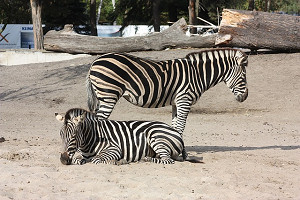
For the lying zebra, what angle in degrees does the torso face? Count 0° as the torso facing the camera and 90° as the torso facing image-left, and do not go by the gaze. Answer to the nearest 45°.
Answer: approximately 90°

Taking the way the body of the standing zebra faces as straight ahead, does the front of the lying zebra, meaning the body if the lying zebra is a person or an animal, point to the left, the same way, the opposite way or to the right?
the opposite way

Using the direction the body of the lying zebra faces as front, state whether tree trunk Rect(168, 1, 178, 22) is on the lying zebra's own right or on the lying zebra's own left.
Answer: on the lying zebra's own right

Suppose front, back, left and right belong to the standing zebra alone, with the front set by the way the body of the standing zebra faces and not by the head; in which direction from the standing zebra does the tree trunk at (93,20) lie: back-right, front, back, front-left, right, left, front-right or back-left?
left

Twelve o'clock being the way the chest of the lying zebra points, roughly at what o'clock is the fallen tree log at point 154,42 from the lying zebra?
The fallen tree log is roughly at 3 o'clock from the lying zebra.

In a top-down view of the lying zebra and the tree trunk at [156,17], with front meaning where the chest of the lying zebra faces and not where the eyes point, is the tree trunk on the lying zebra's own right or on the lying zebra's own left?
on the lying zebra's own right

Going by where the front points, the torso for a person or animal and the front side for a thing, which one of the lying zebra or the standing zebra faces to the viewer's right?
the standing zebra

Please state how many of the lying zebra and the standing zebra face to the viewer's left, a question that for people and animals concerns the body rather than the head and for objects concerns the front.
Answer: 1

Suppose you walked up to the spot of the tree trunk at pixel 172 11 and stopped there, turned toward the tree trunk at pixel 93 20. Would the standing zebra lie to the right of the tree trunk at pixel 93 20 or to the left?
left

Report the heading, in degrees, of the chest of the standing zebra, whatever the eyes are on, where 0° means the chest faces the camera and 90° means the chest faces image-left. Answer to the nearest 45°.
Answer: approximately 270°

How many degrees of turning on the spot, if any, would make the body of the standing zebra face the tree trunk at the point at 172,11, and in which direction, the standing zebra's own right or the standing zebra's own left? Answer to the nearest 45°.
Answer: approximately 90° to the standing zebra's own left

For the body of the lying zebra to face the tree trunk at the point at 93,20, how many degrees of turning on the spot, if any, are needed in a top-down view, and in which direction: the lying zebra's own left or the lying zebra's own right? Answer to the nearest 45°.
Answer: approximately 90° to the lying zebra's own right

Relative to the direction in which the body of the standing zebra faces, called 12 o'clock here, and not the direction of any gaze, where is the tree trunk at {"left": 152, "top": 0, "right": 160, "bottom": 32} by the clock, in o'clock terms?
The tree trunk is roughly at 9 o'clock from the standing zebra.

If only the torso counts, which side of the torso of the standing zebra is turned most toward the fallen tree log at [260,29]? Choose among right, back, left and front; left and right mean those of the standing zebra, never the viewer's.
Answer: left
